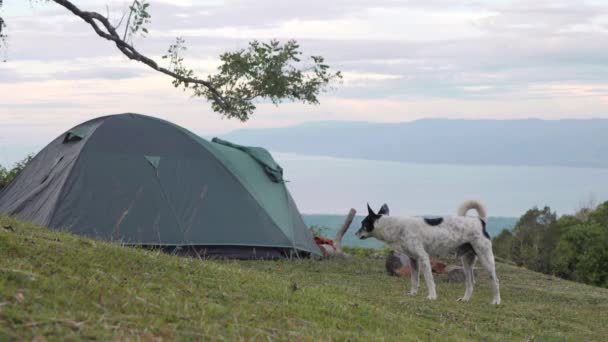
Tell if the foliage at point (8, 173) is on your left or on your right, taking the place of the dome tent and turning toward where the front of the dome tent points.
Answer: on your left

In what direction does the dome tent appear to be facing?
to the viewer's right

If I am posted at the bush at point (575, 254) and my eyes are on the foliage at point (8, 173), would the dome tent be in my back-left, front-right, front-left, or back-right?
front-left

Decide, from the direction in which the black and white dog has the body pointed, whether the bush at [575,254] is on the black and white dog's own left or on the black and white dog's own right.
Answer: on the black and white dog's own right

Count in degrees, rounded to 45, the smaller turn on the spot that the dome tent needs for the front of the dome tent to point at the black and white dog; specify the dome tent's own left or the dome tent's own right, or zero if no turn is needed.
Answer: approximately 45° to the dome tent's own right

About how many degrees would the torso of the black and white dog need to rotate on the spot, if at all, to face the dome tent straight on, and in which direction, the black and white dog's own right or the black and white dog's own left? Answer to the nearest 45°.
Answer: approximately 45° to the black and white dog's own right

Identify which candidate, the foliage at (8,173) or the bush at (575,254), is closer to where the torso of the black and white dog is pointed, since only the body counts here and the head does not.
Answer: the foliage

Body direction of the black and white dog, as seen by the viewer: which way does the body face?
to the viewer's left

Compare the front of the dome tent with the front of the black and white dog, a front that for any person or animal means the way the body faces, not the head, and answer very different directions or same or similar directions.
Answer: very different directions

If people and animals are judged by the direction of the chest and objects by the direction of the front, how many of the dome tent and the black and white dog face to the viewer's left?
1

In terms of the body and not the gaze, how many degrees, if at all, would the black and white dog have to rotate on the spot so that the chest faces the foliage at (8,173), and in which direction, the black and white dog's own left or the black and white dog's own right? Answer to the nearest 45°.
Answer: approximately 45° to the black and white dog's own right

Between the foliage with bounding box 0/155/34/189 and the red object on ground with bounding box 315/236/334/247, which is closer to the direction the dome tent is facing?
the red object on ground
